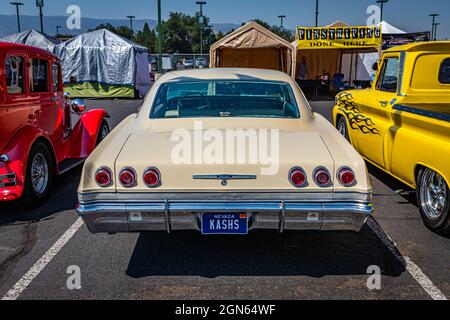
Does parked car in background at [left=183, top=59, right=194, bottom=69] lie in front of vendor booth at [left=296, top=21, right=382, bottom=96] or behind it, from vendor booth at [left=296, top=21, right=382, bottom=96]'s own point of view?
behind

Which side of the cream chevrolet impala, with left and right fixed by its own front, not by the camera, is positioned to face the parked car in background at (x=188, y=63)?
front

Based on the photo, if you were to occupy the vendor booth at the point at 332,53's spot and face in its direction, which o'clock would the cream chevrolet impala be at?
The cream chevrolet impala is roughly at 12 o'clock from the vendor booth.

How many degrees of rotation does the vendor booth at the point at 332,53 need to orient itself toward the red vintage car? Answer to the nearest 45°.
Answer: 0° — it already faces it

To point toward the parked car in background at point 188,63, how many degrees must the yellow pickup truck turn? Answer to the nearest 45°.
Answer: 0° — it already faces it

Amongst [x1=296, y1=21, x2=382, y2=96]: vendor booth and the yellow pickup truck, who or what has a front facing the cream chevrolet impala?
the vendor booth

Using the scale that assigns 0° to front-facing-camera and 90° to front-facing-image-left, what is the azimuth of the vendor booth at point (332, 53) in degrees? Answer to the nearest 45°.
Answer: approximately 0°

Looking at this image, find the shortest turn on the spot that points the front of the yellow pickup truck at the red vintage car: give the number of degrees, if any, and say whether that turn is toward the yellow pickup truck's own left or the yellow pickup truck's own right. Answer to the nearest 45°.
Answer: approximately 45° to the yellow pickup truck's own left

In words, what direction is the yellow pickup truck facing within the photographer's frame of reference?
facing away from the viewer and to the left of the viewer

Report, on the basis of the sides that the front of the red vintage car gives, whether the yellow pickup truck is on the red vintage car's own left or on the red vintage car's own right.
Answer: on the red vintage car's own right

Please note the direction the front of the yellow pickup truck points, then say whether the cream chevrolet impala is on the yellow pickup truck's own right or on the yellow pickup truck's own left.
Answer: on the yellow pickup truck's own left

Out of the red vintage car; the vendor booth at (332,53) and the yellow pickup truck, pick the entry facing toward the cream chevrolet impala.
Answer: the vendor booth

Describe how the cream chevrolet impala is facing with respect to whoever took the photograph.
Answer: facing away from the viewer

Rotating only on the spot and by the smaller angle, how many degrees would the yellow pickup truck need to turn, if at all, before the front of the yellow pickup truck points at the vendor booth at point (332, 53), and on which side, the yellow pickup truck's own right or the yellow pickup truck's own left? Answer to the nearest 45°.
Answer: approximately 45° to the yellow pickup truck's own right
